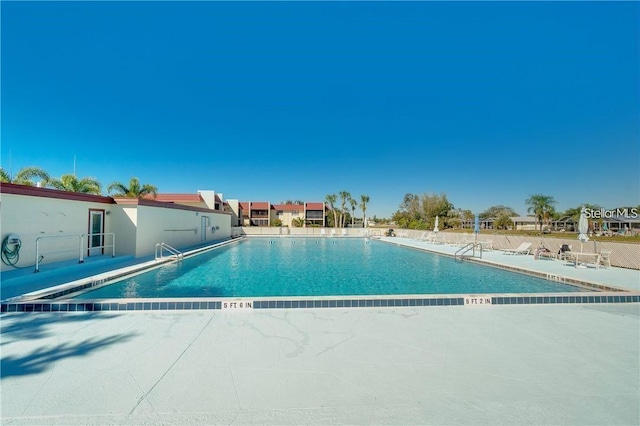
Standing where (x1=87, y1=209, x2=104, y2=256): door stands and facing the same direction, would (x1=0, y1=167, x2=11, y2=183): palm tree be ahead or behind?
behind

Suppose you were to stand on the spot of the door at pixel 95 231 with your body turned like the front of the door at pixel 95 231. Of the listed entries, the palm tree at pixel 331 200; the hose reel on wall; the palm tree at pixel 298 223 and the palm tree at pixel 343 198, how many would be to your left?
3

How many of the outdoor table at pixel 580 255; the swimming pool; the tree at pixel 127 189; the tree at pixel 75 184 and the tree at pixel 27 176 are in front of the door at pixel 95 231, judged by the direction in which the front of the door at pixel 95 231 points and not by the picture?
2

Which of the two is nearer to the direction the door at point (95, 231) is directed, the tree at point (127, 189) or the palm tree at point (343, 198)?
the palm tree

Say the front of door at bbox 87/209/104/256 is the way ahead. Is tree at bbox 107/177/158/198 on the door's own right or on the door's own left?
on the door's own left

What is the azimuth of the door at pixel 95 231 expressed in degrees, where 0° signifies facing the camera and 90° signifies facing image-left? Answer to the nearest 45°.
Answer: approximately 315°

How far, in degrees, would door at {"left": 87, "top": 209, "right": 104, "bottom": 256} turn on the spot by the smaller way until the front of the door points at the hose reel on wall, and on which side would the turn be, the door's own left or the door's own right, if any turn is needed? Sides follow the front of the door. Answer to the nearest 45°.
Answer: approximately 90° to the door's own right

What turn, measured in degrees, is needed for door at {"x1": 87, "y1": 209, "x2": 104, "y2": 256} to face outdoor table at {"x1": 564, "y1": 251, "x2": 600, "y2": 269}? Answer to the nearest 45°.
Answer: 0° — it already faces it

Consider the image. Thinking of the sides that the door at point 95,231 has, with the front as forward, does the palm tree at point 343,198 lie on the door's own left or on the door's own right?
on the door's own left

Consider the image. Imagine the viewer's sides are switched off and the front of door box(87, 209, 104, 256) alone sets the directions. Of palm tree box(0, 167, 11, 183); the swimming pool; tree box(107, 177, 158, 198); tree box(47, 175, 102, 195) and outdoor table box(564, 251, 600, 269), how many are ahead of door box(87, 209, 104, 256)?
2

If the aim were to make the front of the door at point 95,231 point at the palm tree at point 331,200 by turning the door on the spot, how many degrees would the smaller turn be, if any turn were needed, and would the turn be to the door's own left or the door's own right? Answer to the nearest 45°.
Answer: approximately 90° to the door's own left

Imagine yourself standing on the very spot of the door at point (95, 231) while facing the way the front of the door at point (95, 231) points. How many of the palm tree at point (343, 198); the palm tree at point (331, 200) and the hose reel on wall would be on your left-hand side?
2
